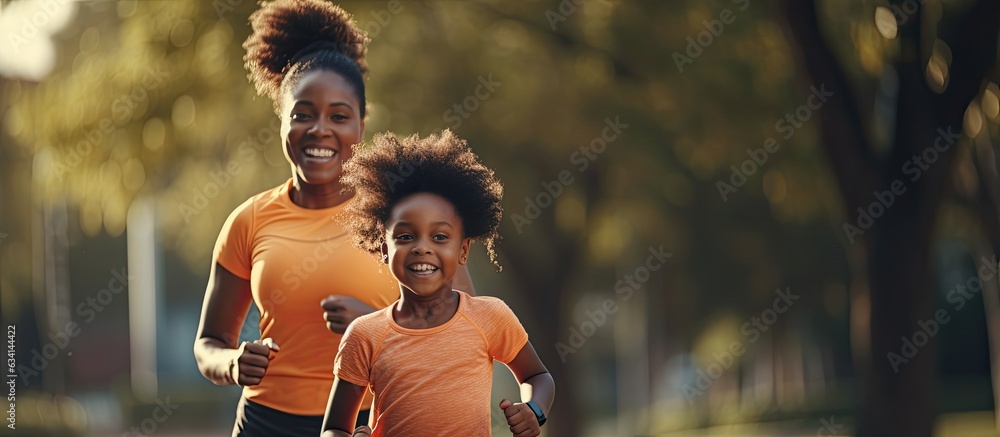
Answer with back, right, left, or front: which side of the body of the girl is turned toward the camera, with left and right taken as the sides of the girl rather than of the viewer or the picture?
front

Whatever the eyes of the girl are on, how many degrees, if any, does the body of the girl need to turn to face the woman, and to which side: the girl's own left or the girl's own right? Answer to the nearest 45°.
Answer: approximately 135° to the girl's own right

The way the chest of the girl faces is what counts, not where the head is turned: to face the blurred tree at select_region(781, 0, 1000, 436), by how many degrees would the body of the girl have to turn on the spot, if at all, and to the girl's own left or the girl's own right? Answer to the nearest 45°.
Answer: approximately 135° to the girl's own left
